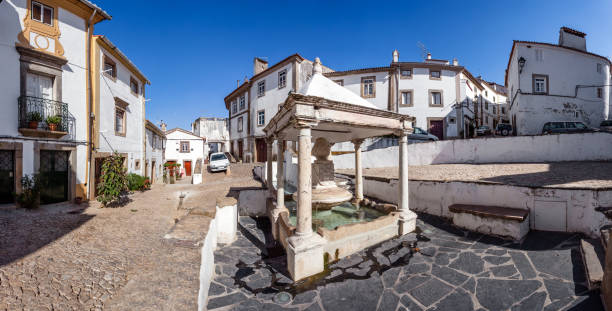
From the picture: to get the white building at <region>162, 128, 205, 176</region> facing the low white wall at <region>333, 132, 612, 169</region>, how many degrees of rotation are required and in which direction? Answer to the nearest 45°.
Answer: approximately 45° to its left

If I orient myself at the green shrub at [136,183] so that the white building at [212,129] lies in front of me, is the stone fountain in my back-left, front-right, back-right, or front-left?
back-right

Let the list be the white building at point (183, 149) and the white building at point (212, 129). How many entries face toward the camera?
2

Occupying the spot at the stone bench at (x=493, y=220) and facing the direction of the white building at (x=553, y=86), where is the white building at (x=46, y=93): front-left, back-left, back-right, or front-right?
back-left

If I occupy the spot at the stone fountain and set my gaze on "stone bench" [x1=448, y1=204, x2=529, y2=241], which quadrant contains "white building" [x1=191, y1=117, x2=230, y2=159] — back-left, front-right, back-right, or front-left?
back-left

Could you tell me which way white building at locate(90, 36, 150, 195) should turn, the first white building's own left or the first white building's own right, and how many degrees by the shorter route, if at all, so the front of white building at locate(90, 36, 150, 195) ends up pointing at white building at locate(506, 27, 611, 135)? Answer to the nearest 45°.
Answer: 0° — it already faces it

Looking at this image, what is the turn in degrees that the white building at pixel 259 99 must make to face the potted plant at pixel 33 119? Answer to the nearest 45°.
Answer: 0° — it already faces it

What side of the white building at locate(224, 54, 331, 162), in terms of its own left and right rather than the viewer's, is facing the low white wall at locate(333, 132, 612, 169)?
left

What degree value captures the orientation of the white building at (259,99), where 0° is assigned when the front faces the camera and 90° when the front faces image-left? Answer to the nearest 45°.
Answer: approximately 45°
